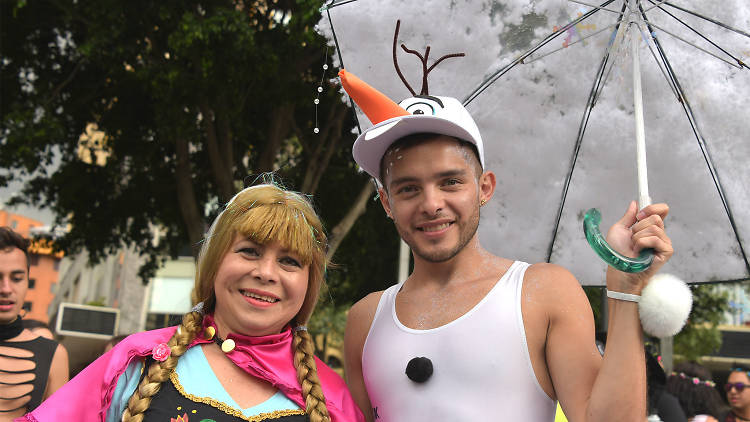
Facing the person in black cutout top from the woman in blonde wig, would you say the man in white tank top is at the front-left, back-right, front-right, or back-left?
back-right

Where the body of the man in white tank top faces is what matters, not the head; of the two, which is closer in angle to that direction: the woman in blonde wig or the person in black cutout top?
the woman in blonde wig

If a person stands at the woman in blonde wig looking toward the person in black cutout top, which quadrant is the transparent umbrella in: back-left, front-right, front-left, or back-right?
back-right

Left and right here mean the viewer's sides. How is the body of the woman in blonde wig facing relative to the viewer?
facing the viewer

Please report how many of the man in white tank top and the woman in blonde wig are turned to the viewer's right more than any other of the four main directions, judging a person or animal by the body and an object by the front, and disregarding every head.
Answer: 0

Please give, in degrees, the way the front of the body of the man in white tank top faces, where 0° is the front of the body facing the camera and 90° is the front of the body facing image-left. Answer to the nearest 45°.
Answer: approximately 45°

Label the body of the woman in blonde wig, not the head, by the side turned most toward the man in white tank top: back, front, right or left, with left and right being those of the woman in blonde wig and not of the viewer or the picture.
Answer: left

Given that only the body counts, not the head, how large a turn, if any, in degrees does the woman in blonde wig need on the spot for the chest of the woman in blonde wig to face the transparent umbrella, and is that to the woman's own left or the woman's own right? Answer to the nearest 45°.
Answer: approximately 90° to the woman's own left
